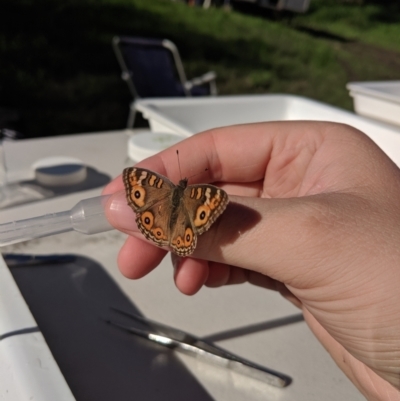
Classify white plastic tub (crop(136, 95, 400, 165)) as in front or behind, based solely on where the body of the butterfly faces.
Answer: in front

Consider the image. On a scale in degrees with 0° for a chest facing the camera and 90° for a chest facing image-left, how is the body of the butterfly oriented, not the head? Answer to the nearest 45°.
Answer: approximately 180°

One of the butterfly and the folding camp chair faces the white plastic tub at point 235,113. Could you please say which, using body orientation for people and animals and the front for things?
the butterfly
